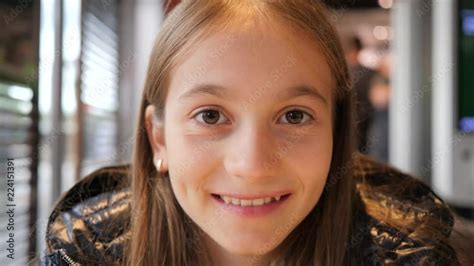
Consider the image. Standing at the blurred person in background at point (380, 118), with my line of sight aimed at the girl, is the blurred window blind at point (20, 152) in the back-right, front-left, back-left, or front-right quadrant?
front-right

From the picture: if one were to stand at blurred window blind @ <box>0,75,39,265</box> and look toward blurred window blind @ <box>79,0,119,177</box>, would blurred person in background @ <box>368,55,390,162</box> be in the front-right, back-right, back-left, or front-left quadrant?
front-right

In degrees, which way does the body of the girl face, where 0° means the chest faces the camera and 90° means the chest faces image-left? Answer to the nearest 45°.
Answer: approximately 0°

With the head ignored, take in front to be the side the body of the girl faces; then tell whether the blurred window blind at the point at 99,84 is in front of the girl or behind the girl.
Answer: behind

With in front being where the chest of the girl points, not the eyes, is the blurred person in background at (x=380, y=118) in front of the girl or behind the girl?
behind

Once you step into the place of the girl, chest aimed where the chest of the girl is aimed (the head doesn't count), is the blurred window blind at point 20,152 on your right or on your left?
on your right

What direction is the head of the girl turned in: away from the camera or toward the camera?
toward the camera
